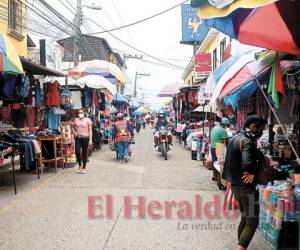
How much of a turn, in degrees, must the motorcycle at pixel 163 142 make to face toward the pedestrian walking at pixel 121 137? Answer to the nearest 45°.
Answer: approximately 45° to its right

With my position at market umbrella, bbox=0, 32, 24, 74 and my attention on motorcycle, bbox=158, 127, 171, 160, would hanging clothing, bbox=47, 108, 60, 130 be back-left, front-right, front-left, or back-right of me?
front-left

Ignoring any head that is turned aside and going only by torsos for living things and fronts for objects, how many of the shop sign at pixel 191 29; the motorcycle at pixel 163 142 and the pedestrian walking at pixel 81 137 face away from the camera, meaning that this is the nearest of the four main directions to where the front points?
0

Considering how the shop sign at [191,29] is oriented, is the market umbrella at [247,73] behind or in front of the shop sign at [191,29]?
in front

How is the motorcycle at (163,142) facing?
toward the camera

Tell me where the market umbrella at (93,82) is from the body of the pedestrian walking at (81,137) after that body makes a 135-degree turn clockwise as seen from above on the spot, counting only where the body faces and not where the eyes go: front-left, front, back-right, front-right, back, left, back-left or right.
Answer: front-right

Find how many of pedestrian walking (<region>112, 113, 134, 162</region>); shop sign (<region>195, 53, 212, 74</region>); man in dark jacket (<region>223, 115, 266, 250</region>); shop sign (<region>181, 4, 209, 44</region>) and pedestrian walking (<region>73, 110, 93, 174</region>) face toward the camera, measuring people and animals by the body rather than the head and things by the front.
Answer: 3

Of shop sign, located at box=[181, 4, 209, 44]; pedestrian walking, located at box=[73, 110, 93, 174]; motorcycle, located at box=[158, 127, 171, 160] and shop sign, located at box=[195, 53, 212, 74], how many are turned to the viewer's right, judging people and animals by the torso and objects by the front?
0
